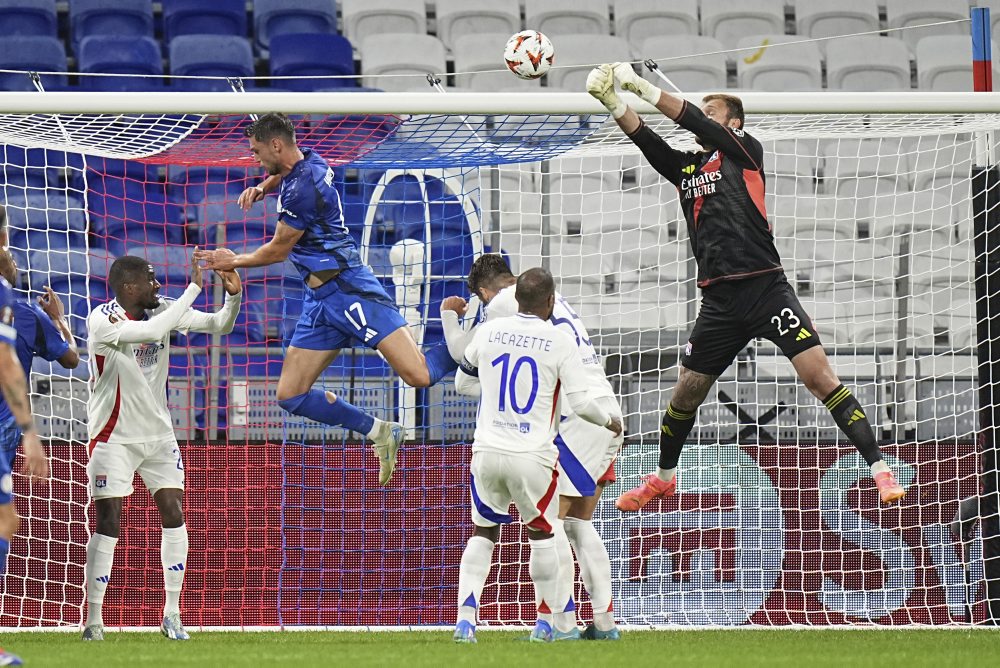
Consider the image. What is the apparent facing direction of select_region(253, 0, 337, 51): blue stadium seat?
toward the camera

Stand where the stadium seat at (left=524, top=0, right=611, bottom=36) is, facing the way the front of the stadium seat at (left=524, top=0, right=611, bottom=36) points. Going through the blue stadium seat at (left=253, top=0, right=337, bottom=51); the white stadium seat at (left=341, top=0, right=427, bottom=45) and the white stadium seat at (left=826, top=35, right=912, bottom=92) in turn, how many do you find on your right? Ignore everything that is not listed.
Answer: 2

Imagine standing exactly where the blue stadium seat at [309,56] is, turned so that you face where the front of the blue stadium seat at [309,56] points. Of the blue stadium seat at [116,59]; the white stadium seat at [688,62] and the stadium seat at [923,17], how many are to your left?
2

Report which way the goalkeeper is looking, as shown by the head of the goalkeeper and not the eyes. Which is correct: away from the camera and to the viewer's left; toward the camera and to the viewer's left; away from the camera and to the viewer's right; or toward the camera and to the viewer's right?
toward the camera and to the viewer's left

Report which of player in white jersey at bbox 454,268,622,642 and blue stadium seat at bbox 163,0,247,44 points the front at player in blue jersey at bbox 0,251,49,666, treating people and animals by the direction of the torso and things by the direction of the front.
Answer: the blue stadium seat

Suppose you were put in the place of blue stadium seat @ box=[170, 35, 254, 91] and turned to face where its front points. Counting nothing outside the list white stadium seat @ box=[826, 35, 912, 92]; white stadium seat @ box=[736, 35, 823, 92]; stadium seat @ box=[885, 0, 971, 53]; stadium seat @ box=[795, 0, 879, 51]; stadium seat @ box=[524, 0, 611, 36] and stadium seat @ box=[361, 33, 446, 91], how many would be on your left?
6

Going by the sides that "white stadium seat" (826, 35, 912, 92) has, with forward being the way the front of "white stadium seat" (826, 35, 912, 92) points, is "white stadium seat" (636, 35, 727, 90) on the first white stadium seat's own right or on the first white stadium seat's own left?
on the first white stadium seat's own right

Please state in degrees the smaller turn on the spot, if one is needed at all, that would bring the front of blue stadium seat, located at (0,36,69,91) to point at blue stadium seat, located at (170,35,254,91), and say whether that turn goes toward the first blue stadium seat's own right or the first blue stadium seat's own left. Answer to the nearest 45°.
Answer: approximately 90° to the first blue stadium seat's own left

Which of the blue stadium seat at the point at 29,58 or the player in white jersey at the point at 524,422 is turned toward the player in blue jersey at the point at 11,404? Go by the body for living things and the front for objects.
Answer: the blue stadium seat

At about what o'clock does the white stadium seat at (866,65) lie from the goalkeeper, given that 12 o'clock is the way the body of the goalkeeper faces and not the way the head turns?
The white stadium seat is roughly at 5 o'clock from the goalkeeper.

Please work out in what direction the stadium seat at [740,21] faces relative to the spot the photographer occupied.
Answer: facing the viewer

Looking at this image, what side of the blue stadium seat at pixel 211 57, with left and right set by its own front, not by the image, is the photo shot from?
front

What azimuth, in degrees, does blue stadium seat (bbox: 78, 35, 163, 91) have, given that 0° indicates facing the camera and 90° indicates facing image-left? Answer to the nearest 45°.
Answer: approximately 0°

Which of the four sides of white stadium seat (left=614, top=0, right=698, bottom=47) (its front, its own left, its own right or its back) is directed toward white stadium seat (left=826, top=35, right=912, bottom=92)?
left

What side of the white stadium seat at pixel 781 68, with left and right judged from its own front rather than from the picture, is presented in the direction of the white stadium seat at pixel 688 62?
right

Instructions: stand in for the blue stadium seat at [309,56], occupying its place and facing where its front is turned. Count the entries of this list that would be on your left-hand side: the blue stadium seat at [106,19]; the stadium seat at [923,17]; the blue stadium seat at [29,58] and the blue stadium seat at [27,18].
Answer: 1
